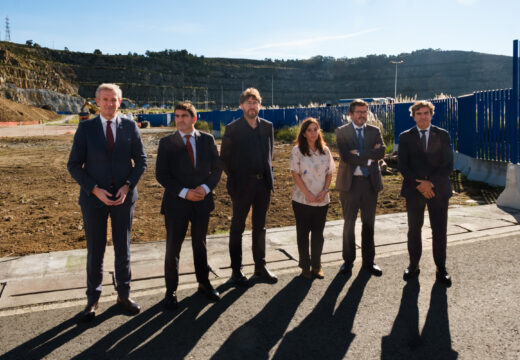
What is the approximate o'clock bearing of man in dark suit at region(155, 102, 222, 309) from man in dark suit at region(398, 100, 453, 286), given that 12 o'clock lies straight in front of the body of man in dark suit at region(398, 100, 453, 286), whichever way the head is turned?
man in dark suit at region(155, 102, 222, 309) is roughly at 2 o'clock from man in dark suit at region(398, 100, 453, 286).

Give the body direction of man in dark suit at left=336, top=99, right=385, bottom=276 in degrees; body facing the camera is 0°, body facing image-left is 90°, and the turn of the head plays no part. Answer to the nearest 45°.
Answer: approximately 0°

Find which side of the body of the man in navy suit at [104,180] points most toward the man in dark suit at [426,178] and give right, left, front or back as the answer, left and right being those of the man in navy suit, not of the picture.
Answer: left

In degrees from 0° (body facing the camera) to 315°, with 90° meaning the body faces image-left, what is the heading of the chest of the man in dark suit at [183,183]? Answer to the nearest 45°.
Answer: approximately 0°

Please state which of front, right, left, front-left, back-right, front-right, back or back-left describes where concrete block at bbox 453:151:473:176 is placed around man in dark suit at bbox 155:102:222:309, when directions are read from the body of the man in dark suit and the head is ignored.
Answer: back-left

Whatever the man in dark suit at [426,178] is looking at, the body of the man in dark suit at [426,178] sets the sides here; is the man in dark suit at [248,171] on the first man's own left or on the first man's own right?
on the first man's own right
